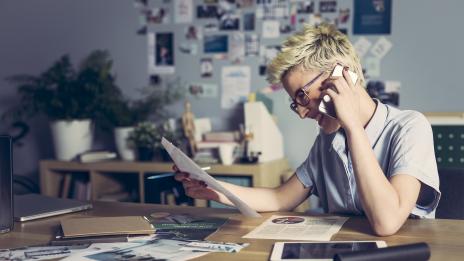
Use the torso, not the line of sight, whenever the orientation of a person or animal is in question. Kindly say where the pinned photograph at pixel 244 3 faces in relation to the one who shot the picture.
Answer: facing the viewer

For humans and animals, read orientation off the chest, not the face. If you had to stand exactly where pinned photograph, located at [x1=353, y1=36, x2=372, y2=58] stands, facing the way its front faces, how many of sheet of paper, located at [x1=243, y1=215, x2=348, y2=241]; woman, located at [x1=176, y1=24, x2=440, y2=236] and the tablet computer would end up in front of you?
3

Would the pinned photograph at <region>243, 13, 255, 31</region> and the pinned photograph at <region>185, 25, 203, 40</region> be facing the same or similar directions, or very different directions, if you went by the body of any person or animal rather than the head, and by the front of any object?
same or similar directions

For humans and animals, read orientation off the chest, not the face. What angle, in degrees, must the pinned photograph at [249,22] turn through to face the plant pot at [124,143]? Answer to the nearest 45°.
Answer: approximately 90° to its right

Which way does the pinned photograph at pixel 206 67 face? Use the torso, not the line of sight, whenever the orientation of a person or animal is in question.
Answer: toward the camera

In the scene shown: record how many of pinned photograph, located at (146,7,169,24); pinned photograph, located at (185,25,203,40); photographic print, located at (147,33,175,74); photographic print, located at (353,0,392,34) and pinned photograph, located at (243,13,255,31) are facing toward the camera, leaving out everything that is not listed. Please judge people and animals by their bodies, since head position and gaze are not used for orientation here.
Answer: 5

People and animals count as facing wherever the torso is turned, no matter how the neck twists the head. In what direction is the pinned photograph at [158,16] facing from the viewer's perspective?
toward the camera

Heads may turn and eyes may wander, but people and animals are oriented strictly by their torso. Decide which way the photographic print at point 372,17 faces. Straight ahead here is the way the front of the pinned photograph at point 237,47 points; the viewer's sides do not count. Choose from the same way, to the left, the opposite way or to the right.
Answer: the same way

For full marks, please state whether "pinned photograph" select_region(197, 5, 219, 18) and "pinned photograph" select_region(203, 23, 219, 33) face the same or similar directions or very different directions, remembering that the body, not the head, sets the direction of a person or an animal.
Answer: same or similar directions

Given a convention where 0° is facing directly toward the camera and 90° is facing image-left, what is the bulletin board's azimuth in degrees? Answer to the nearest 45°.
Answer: approximately 0°

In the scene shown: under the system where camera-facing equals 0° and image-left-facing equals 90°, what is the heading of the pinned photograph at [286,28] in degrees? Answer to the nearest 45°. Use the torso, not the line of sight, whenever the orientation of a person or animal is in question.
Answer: approximately 0°

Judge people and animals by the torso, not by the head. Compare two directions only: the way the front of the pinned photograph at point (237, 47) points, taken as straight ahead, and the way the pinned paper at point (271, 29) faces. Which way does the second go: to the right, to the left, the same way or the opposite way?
the same way

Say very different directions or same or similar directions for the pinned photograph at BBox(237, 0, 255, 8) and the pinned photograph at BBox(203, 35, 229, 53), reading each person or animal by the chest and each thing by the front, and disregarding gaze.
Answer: same or similar directions

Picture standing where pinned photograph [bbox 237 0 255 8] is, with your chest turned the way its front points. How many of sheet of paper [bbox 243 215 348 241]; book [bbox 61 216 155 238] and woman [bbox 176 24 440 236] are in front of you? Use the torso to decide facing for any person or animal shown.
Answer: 3

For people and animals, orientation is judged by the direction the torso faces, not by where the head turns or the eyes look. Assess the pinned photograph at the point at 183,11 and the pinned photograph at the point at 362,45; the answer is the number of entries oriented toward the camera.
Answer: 2

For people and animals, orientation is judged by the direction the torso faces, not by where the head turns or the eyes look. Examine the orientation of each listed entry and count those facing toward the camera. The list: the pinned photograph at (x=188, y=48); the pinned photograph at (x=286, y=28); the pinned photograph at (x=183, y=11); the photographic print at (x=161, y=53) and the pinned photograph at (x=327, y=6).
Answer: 5

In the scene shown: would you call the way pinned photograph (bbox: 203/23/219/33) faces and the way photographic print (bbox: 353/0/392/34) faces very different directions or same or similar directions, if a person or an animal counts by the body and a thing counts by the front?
same or similar directions

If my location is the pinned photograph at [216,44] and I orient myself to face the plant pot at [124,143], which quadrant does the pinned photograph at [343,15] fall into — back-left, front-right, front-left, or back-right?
back-left
